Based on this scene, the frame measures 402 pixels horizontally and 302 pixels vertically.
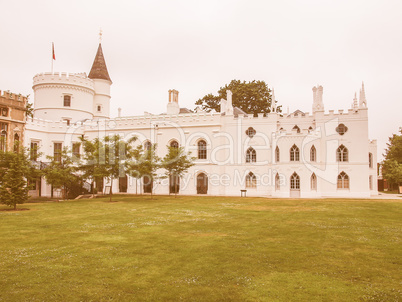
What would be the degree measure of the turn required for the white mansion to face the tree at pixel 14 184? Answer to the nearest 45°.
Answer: approximately 45° to its right

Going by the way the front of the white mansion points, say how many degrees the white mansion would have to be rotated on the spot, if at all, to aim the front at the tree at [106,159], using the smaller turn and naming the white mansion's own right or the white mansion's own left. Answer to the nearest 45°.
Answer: approximately 45° to the white mansion's own right

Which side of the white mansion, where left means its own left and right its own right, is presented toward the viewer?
front

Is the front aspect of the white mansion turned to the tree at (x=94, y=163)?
no
